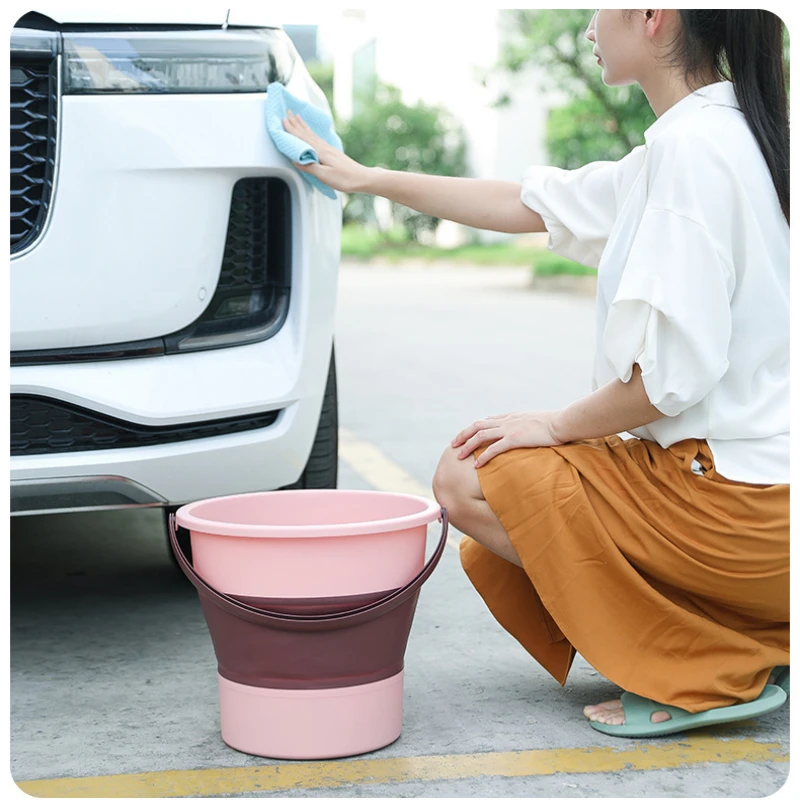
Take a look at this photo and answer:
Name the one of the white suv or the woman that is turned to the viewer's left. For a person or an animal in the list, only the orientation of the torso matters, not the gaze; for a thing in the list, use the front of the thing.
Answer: the woman

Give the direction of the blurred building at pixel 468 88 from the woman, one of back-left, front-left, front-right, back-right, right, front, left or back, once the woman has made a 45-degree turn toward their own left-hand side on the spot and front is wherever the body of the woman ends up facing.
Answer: back-right

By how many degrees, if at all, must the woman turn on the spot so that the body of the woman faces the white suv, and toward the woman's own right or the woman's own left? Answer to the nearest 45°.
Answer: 0° — they already face it

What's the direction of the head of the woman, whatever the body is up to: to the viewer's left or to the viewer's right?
to the viewer's left

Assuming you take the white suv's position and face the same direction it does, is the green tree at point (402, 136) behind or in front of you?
behind

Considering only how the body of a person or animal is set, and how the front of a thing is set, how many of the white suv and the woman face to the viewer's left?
1

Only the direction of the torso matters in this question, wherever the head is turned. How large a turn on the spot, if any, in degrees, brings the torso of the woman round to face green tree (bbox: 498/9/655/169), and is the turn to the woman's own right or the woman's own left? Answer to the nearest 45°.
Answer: approximately 90° to the woman's own right

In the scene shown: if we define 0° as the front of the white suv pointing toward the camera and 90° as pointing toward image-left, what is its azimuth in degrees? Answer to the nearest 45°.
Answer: approximately 0°

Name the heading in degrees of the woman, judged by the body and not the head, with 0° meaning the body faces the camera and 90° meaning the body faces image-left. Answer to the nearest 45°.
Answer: approximately 90°

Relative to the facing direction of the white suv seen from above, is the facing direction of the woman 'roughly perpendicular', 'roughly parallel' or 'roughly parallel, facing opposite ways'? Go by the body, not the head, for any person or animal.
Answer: roughly perpendicular

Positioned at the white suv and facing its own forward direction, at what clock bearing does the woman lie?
The woman is roughly at 10 o'clock from the white suv.
